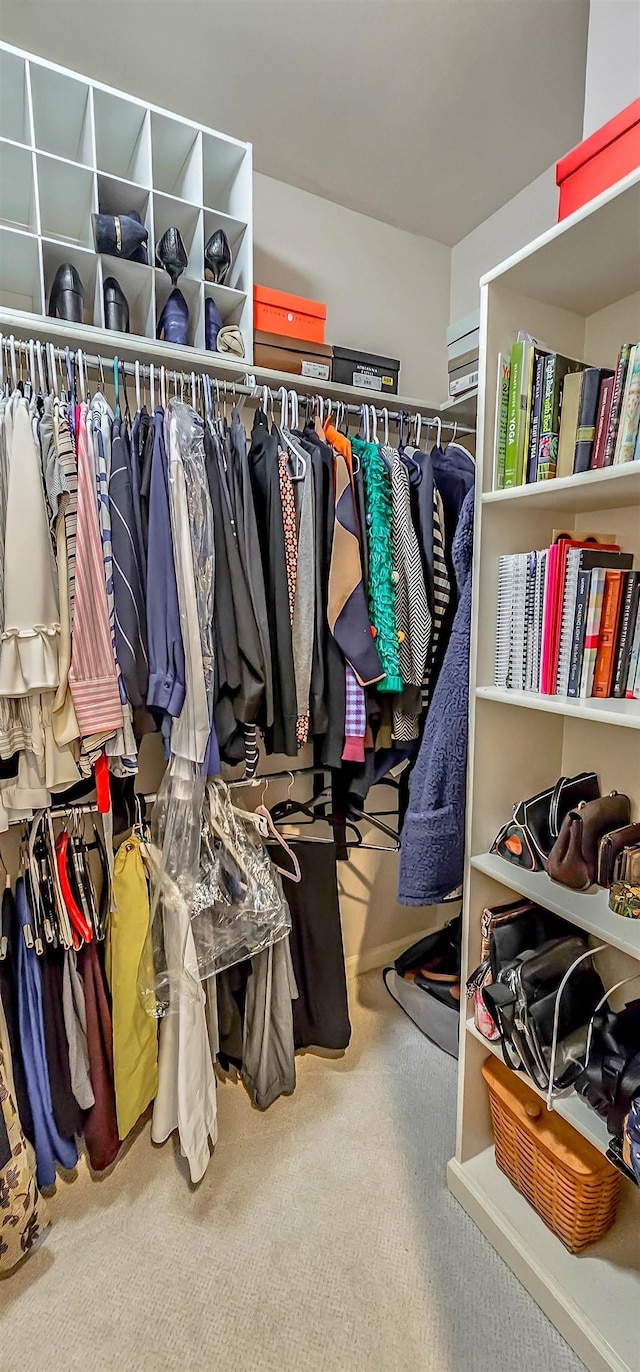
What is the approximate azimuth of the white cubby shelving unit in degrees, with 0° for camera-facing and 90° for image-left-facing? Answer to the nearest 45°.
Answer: approximately 315°

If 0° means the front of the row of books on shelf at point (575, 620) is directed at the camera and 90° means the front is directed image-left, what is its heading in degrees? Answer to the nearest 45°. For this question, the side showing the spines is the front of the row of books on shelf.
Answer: approximately 45°
